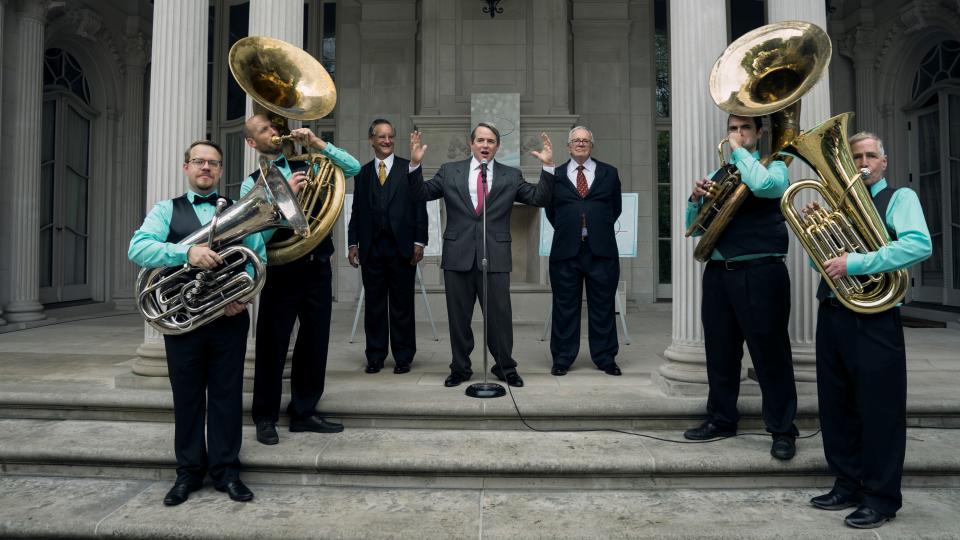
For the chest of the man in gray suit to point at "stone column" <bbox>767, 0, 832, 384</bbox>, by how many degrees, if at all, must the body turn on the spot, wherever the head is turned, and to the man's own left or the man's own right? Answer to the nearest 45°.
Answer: approximately 90° to the man's own left

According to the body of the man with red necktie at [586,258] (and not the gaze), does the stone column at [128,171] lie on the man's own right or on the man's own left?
on the man's own right

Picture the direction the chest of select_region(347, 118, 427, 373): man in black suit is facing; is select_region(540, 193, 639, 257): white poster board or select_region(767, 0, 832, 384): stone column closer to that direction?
the stone column

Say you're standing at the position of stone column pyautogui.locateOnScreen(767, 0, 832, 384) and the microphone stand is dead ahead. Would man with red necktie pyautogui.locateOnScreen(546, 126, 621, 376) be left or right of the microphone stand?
right

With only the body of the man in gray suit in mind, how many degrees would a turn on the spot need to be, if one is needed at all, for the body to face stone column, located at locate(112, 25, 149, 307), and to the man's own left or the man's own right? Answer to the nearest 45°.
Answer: approximately 135° to the man's own right

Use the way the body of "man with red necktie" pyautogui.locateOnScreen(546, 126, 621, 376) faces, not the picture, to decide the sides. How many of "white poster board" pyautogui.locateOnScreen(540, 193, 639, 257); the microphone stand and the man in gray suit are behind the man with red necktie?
1

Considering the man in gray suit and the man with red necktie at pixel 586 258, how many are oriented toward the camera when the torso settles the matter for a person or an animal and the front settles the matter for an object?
2
